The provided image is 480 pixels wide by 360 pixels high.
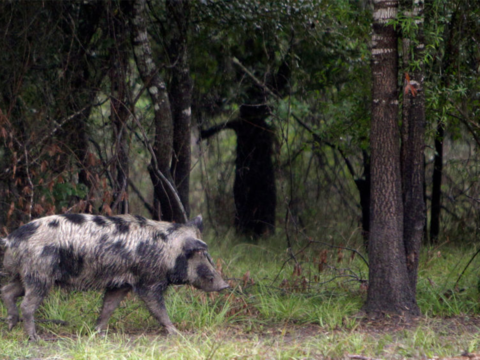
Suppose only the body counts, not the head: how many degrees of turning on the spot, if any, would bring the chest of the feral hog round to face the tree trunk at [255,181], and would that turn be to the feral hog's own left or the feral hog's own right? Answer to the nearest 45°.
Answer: approximately 45° to the feral hog's own left

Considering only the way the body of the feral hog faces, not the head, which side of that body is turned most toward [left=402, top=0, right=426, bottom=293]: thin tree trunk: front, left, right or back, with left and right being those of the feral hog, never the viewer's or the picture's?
front

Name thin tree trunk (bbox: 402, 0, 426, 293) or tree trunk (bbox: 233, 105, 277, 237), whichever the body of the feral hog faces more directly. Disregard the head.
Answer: the thin tree trunk

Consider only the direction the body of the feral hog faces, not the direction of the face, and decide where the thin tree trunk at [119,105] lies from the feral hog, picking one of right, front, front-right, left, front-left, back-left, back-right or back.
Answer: left

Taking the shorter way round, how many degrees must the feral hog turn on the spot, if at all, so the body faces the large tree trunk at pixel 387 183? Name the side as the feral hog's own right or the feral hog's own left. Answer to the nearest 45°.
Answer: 0° — it already faces it

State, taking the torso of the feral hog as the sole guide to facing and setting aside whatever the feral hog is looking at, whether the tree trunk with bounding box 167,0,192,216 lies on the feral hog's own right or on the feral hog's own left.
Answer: on the feral hog's own left

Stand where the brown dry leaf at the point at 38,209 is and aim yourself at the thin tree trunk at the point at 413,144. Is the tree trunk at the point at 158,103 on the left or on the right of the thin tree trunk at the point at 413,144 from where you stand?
left

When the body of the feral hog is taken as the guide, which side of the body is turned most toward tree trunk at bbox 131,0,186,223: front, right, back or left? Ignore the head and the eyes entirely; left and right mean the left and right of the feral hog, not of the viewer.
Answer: left

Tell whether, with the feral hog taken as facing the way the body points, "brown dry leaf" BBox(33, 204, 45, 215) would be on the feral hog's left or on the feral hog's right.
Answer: on the feral hog's left

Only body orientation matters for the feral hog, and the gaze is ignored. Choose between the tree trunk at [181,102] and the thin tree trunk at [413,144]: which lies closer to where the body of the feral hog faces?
the thin tree trunk

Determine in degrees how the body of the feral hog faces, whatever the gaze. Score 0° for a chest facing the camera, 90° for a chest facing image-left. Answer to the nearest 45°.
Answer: approximately 270°
